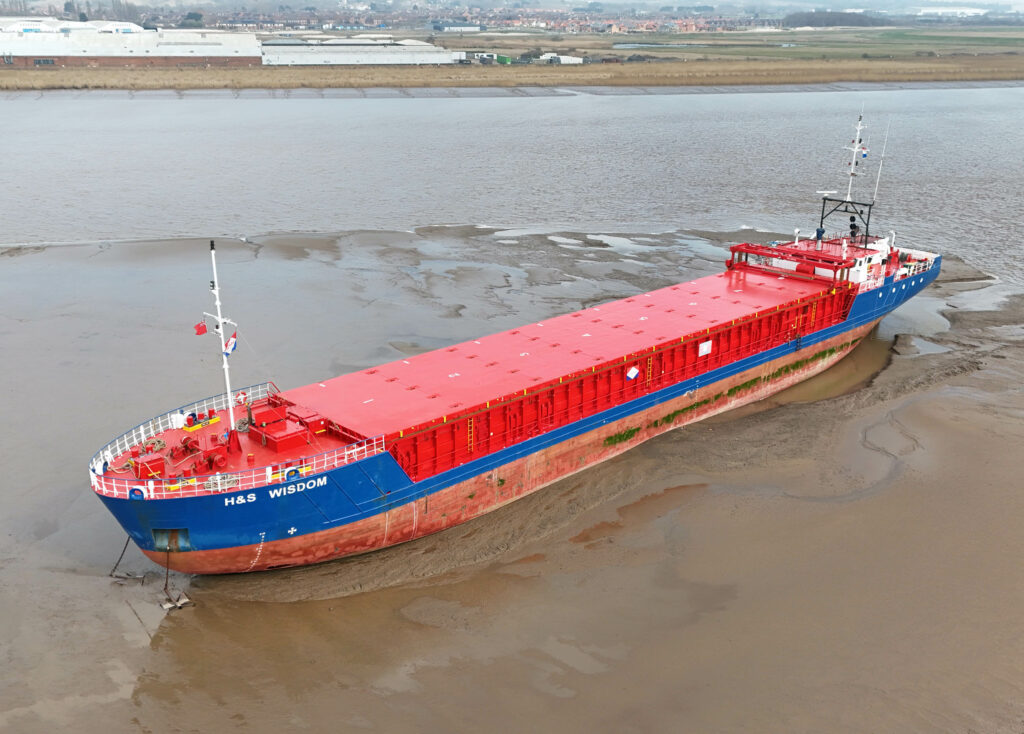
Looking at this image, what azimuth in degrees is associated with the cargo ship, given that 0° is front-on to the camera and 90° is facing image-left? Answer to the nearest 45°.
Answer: approximately 45°
